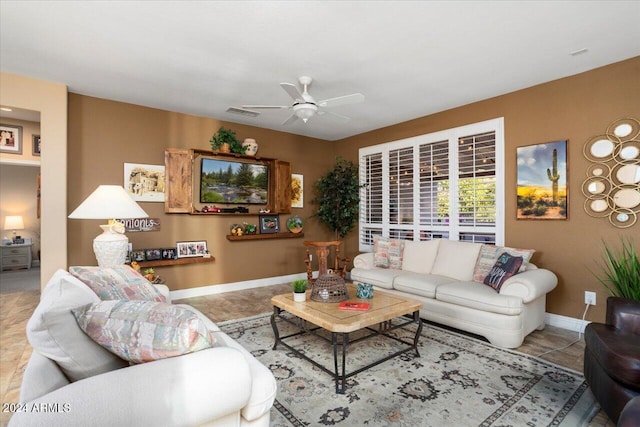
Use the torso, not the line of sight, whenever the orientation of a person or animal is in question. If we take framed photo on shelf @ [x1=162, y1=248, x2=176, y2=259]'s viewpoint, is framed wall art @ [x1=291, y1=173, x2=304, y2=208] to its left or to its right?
on its left

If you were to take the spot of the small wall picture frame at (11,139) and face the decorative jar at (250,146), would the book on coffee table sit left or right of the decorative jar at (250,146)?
right

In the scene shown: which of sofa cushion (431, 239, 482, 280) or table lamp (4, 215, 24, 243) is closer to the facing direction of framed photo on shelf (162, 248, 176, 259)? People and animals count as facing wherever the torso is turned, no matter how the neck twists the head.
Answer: the sofa cushion

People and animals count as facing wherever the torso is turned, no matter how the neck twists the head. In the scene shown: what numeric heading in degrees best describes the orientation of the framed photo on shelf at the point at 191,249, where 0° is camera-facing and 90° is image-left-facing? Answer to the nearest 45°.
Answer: approximately 0°
